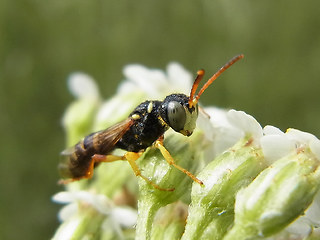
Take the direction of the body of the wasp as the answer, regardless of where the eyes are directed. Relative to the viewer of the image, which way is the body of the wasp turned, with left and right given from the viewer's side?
facing to the right of the viewer
